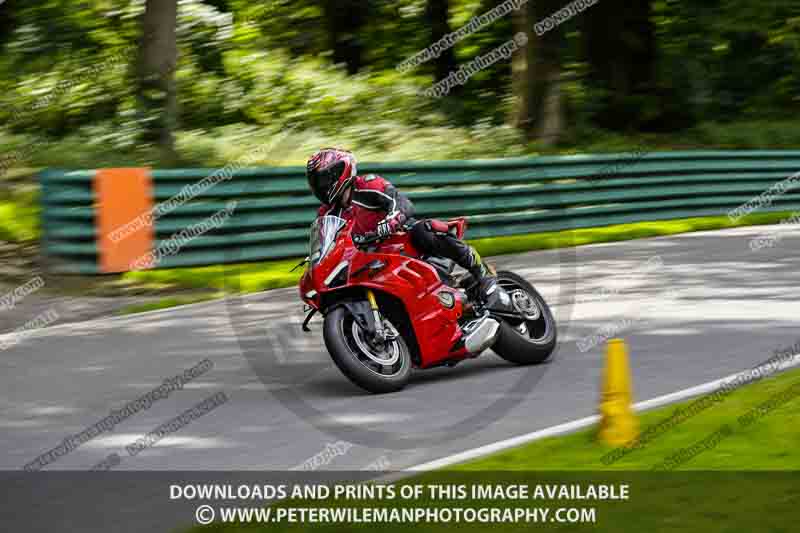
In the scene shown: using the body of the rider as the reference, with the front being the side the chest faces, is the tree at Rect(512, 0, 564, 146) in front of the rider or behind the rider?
behind

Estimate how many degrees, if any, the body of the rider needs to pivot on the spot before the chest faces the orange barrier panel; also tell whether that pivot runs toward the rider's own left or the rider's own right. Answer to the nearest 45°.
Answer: approximately 90° to the rider's own right

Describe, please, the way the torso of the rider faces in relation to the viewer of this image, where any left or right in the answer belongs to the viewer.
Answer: facing the viewer and to the left of the viewer

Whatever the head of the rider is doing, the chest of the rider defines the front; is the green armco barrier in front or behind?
behind

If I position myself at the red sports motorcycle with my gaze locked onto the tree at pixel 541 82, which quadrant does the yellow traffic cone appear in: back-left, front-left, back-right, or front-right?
back-right

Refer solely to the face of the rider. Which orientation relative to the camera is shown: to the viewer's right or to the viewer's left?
to the viewer's left

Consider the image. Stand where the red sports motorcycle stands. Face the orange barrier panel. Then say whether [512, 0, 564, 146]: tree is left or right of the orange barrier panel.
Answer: right

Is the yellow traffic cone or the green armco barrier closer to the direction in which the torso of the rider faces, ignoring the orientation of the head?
the yellow traffic cone

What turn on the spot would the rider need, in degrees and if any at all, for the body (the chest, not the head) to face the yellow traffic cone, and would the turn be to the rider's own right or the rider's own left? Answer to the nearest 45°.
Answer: approximately 90° to the rider's own left
